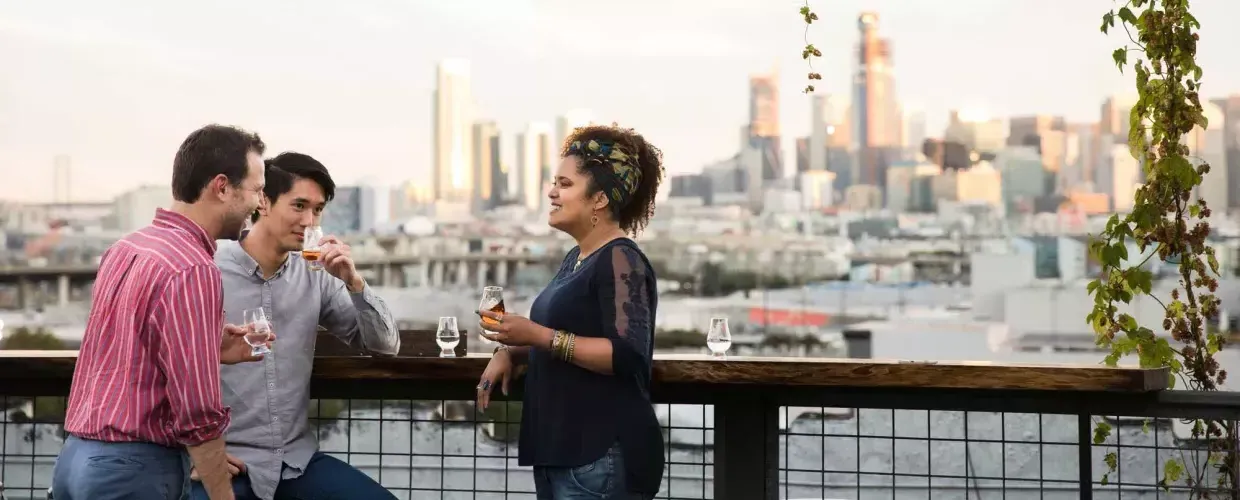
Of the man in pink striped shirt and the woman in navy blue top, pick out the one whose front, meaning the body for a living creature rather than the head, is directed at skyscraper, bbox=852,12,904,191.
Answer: the man in pink striped shirt

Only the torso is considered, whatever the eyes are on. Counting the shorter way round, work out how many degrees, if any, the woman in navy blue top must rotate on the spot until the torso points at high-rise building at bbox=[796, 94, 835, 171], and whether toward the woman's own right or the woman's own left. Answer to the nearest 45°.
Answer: approximately 90° to the woman's own right

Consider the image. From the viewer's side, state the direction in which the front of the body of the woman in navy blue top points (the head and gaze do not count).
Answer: to the viewer's left

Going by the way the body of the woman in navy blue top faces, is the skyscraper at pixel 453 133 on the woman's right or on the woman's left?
on the woman's right

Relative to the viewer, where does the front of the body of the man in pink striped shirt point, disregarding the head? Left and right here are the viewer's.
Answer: facing away from the viewer and to the right of the viewer

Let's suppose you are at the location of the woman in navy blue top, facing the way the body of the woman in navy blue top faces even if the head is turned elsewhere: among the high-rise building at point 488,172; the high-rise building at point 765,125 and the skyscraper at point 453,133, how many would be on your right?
3

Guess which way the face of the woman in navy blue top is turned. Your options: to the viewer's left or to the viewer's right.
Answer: to the viewer's left

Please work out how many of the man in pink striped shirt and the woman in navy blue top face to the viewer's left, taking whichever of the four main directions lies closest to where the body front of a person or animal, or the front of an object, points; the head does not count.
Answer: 1

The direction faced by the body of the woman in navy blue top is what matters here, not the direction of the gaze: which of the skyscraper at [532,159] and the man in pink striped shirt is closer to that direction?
the man in pink striped shirt

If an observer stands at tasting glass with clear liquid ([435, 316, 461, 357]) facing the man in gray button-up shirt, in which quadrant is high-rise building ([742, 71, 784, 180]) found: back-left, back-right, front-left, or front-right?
back-right

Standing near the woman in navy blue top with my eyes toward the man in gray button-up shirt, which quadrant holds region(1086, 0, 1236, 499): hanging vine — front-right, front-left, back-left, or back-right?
back-right
